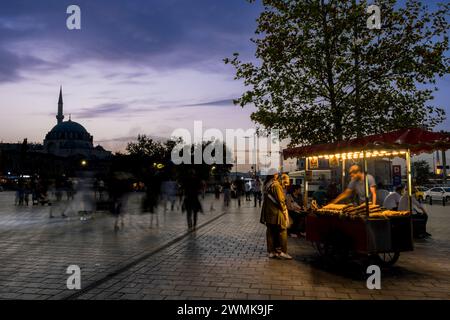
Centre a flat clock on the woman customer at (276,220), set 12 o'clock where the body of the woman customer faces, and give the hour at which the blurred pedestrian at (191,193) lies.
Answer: The blurred pedestrian is roughly at 8 o'clock from the woman customer.

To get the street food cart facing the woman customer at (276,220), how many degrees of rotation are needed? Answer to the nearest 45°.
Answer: approximately 45° to its right

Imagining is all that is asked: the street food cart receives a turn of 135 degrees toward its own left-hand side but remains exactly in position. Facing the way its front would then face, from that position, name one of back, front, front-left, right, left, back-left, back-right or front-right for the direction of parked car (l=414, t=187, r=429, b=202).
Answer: left

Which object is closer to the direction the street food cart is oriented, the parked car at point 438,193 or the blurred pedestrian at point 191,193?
the blurred pedestrian

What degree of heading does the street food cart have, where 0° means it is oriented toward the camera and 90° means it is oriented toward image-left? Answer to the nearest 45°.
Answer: approximately 45°

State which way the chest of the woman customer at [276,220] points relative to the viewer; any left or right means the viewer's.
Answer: facing to the right of the viewer

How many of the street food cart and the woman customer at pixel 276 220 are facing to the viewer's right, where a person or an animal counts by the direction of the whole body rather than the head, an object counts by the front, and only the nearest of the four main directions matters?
1

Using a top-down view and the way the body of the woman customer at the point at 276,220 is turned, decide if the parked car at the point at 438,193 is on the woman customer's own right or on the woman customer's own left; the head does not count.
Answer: on the woman customer's own left

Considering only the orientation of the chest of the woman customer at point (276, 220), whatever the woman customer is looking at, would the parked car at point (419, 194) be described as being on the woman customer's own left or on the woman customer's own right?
on the woman customer's own left

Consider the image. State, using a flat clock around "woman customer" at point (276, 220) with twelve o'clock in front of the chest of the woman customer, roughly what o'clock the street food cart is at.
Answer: The street food cart is roughly at 1 o'clock from the woman customer.
